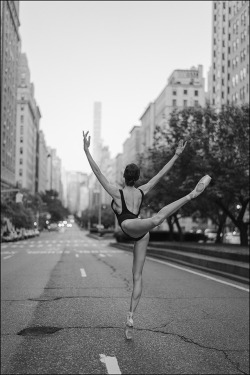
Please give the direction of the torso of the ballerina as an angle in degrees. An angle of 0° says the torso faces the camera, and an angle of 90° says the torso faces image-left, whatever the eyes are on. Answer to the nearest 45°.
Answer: approximately 135°

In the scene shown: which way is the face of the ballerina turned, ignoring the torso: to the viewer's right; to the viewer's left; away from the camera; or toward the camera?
away from the camera
